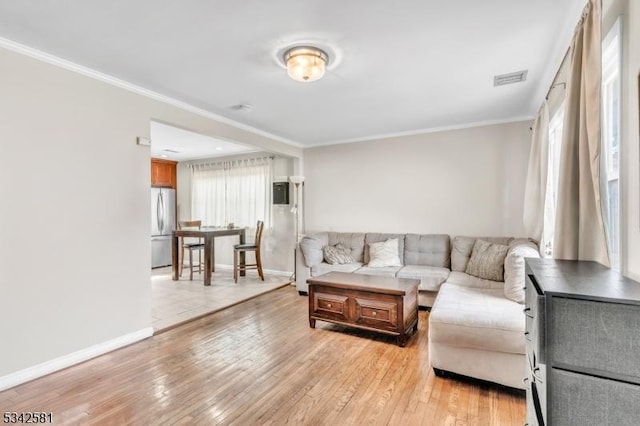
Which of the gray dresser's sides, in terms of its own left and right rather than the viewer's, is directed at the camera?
left

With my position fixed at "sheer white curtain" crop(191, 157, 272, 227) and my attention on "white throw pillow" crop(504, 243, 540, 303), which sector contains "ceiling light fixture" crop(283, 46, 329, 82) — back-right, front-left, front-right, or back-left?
front-right

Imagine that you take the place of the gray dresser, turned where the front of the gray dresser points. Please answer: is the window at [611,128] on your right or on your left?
on your right

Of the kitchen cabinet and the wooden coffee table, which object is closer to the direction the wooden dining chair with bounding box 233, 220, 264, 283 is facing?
the kitchen cabinet

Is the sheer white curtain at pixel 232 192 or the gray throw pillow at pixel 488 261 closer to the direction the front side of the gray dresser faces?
the sheer white curtain

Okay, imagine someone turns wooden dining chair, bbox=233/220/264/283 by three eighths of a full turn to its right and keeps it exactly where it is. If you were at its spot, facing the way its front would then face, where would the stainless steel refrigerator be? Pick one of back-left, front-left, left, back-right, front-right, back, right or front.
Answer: left

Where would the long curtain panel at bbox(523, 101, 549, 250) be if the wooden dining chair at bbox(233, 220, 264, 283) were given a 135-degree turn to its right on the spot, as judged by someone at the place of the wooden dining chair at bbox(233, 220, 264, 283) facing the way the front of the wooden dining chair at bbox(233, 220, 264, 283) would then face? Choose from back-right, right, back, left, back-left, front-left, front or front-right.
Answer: right

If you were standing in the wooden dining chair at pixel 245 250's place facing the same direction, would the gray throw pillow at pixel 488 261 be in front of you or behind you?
behind

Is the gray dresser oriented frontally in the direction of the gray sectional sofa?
no

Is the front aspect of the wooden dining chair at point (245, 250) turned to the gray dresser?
no

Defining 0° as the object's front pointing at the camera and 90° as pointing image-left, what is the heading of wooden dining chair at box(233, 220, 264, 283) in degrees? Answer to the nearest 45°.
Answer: approximately 90°

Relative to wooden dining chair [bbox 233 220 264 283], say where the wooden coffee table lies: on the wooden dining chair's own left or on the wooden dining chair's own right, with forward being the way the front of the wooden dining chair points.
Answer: on the wooden dining chair's own left

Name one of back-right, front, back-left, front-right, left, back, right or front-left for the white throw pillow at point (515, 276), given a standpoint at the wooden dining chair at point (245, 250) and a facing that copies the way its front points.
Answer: back-left

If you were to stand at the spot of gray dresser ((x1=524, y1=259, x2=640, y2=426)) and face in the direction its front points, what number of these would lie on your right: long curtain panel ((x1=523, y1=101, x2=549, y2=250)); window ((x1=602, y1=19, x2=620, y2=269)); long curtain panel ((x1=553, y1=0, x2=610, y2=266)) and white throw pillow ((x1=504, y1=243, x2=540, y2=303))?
4

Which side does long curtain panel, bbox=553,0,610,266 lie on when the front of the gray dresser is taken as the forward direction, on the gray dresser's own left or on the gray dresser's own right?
on the gray dresser's own right

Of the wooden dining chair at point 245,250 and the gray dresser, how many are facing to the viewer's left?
2

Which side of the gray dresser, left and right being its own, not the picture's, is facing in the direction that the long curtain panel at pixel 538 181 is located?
right
